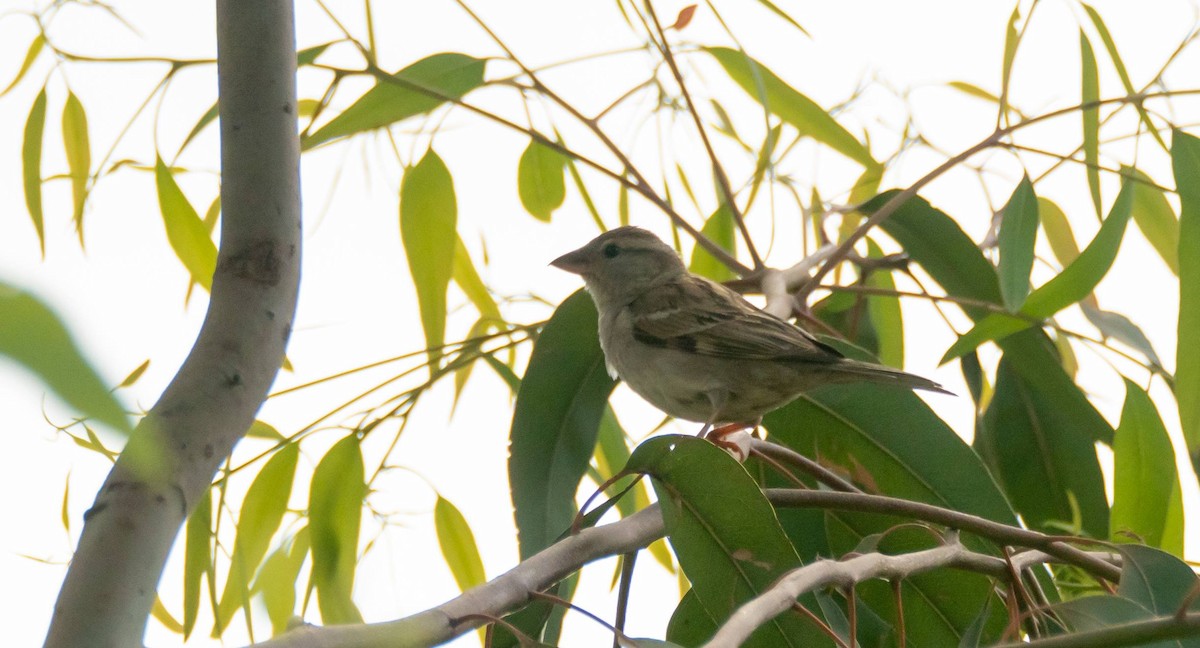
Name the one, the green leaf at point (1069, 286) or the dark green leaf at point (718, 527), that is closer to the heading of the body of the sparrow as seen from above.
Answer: the dark green leaf

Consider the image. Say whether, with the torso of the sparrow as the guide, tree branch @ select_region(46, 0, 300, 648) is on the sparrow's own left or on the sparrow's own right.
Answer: on the sparrow's own left

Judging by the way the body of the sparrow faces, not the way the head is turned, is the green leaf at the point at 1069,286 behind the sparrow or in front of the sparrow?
behind

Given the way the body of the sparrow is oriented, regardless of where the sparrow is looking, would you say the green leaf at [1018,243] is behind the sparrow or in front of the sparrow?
behind

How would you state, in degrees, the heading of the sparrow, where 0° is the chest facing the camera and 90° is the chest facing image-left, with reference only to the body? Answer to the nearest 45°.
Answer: approximately 90°

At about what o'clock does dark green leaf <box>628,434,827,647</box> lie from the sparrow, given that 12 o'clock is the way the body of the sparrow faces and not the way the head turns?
The dark green leaf is roughly at 9 o'clock from the sparrow.

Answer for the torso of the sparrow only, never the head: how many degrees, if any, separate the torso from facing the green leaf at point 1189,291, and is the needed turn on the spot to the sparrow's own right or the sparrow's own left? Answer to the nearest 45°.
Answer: approximately 180°

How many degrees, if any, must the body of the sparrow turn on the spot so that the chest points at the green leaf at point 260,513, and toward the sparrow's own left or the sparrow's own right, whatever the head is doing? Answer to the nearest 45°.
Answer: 0° — it already faces it
